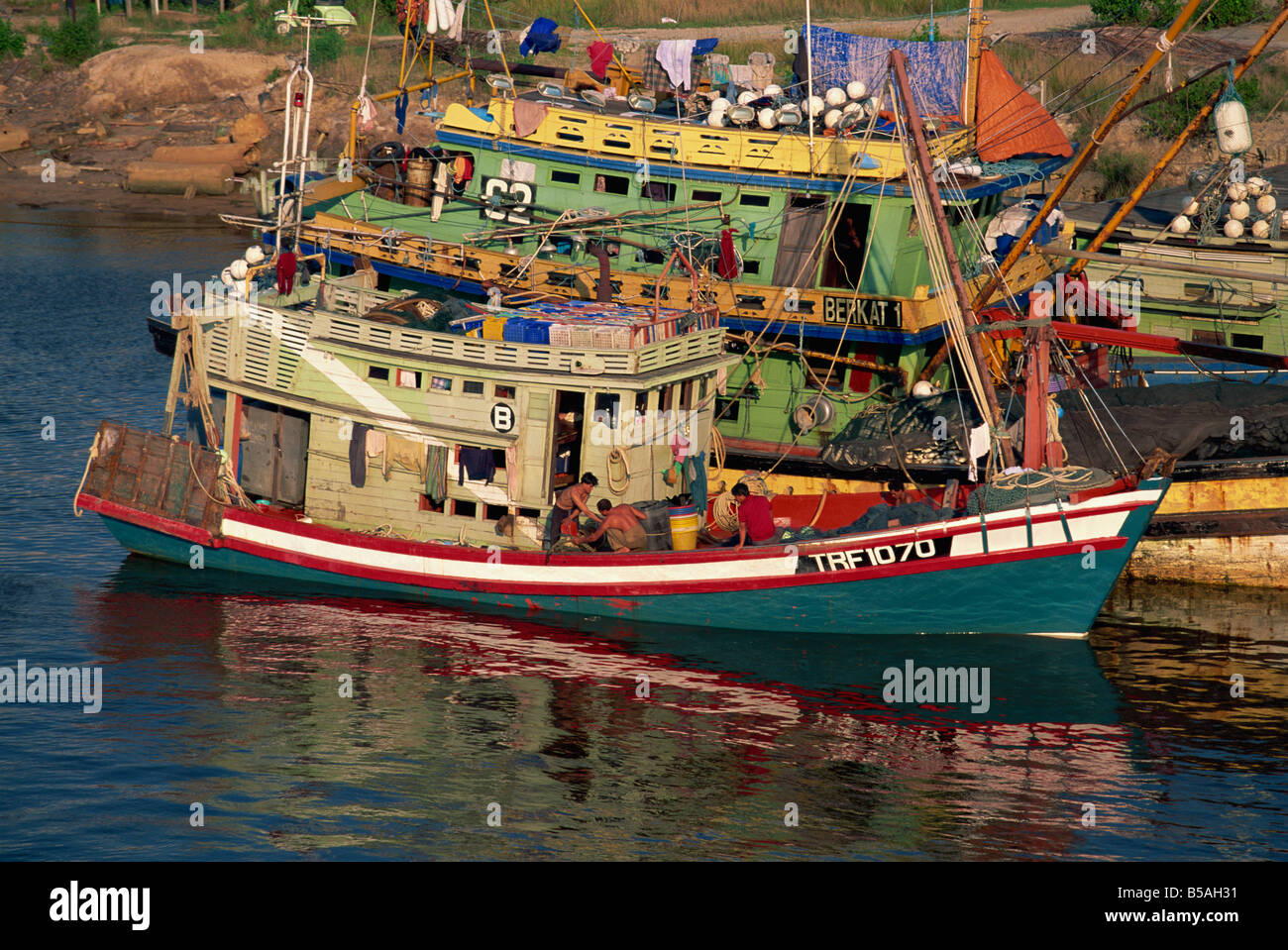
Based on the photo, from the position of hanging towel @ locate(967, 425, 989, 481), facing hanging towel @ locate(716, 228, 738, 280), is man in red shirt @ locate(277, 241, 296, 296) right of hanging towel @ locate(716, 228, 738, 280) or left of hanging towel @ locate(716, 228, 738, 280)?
left

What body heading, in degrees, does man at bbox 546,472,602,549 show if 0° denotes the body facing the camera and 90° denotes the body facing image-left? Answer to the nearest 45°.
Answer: approximately 270°

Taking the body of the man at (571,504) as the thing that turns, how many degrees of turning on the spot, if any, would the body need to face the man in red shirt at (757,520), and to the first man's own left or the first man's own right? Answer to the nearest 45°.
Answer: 0° — they already face them
